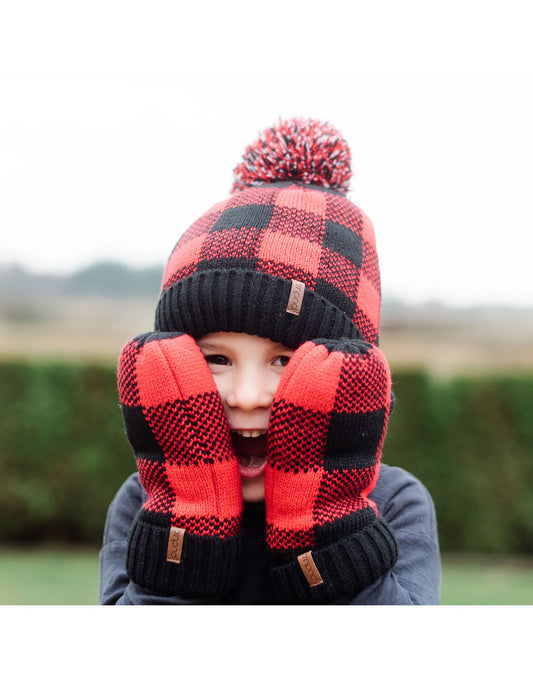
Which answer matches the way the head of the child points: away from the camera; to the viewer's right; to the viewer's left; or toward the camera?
toward the camera

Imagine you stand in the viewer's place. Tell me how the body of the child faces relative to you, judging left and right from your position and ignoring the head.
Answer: facing the viewer
